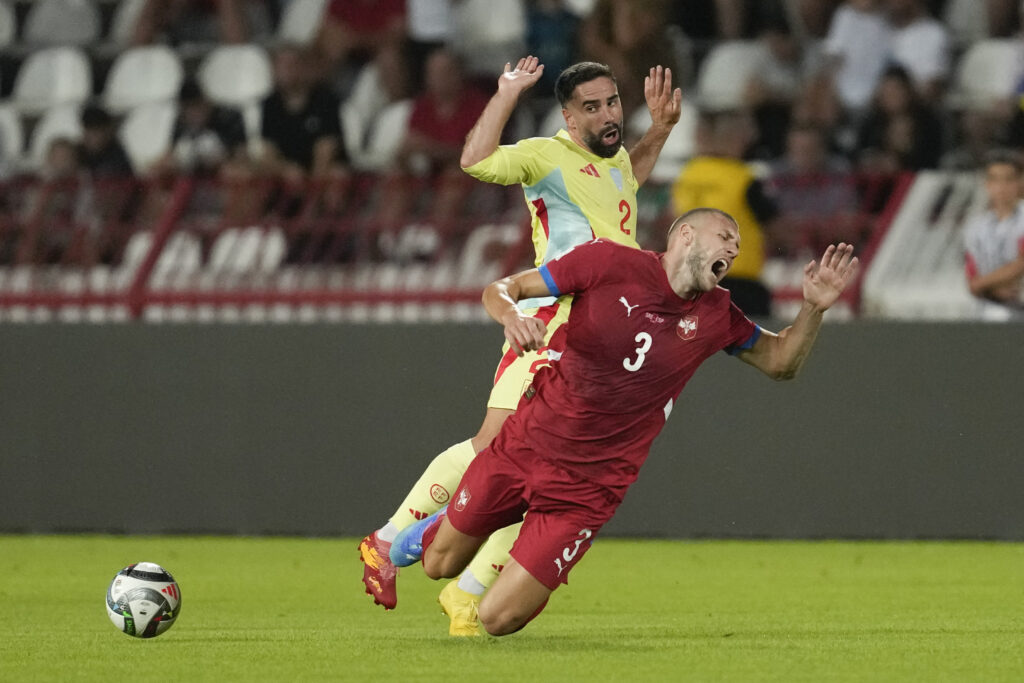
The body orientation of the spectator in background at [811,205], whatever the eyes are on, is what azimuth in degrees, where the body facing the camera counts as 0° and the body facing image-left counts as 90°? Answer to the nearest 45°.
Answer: approximately 0°

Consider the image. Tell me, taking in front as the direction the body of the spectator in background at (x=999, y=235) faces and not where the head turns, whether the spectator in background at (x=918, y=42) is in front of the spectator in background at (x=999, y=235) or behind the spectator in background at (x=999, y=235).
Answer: behind

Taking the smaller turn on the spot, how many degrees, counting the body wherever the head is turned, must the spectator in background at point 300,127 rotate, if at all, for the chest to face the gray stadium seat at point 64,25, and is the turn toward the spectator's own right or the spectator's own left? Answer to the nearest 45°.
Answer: approximately 135° to the spectator's own right

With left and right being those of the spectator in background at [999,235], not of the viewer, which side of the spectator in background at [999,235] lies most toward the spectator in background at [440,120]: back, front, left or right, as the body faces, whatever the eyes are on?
right

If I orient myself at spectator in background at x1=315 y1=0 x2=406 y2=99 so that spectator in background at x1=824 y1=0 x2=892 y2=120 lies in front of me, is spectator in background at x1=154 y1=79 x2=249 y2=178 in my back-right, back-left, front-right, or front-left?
back-right

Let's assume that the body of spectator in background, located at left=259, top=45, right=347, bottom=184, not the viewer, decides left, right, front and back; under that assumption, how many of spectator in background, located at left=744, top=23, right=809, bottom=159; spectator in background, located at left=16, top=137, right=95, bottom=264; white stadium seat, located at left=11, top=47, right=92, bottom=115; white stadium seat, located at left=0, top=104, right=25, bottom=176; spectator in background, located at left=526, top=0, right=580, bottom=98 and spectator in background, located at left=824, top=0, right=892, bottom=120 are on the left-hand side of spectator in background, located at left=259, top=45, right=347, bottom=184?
3

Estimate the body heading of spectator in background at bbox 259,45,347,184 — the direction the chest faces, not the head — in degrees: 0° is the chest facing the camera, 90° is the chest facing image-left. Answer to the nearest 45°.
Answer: approximately 0°

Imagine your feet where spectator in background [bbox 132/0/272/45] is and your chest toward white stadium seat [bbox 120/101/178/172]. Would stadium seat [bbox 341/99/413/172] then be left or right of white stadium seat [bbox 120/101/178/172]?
left
